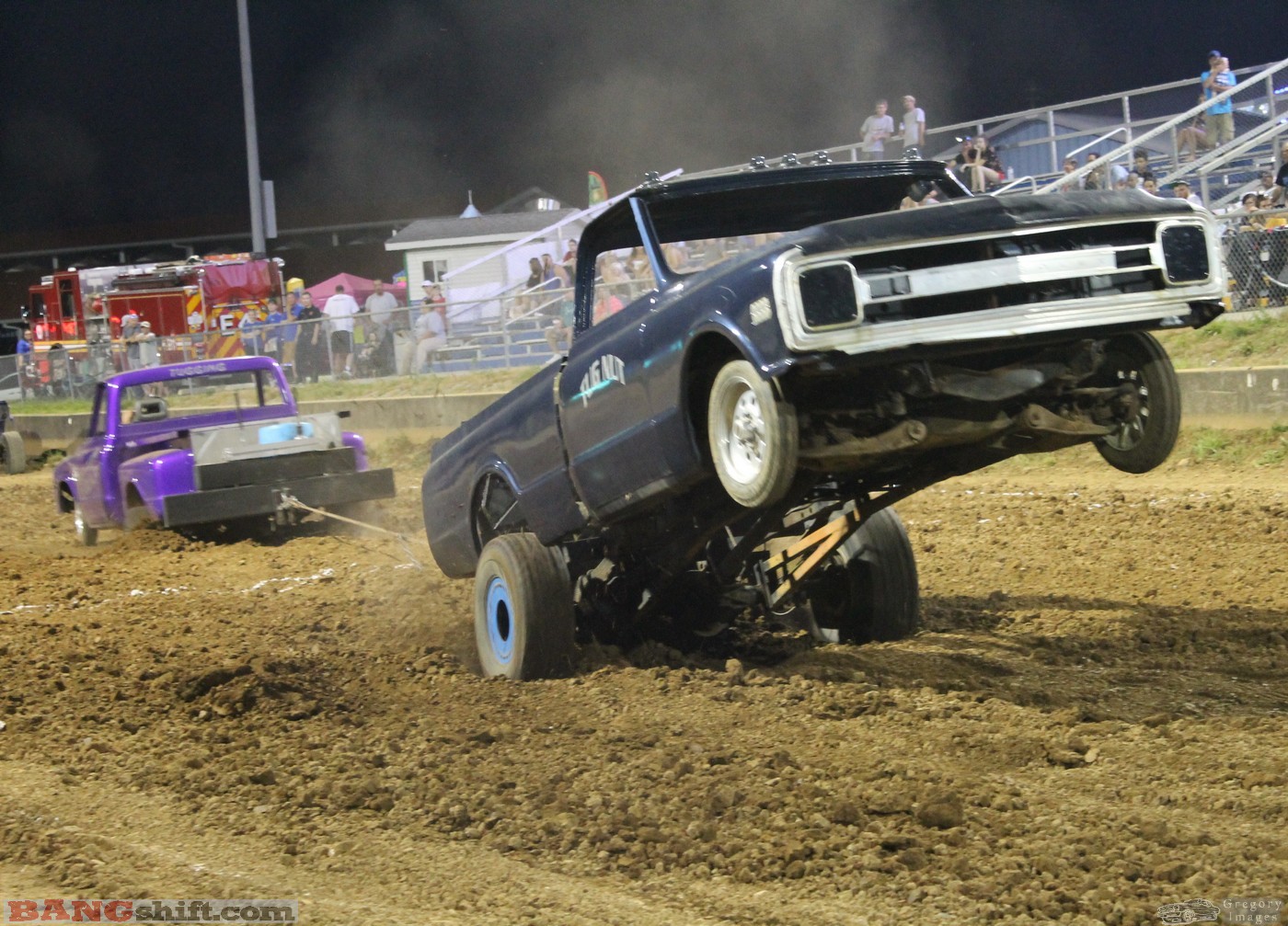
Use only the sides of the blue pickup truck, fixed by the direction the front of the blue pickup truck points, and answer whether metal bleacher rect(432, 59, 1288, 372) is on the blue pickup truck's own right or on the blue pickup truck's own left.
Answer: on the blue pickup truck's own left

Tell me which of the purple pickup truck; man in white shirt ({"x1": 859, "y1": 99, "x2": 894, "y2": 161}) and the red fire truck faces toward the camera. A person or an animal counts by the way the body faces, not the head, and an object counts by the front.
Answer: the man in white shirt

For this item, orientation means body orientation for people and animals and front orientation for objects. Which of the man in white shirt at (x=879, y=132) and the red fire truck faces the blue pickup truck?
the man in white shirt

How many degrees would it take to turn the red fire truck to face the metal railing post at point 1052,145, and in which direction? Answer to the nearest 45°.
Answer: approximately 180°

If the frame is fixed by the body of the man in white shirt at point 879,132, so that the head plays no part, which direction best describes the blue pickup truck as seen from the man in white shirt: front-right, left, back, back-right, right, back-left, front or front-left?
front

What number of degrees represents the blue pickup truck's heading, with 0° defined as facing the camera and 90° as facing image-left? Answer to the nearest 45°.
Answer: approximately 315°

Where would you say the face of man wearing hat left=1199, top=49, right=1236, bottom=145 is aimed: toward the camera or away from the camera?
toward the camera

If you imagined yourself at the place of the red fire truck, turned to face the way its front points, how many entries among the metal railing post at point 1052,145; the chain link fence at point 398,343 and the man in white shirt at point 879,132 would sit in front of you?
0

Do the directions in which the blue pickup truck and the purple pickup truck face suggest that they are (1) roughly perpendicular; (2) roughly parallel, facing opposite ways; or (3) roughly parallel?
roughly parallel, facing opposite ways

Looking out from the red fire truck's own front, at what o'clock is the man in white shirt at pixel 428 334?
The man in white shirt is roughly at 7 o'clock from the red fire truck.

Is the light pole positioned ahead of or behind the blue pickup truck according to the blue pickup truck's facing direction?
behind

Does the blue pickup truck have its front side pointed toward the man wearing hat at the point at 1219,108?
no

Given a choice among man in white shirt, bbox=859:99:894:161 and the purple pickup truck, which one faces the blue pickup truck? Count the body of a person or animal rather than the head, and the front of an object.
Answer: the man in white shirt

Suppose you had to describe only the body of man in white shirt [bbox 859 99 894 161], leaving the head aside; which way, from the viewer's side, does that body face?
toward the camera

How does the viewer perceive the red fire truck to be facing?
facing away from the viewer and to the left of the viewer

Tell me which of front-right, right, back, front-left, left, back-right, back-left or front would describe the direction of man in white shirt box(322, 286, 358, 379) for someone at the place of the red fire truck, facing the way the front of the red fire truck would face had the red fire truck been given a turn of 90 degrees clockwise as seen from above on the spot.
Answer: back-right

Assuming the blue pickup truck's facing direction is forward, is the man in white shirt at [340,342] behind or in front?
behind

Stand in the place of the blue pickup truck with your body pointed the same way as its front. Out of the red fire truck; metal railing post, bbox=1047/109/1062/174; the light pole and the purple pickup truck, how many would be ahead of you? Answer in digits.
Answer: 0
